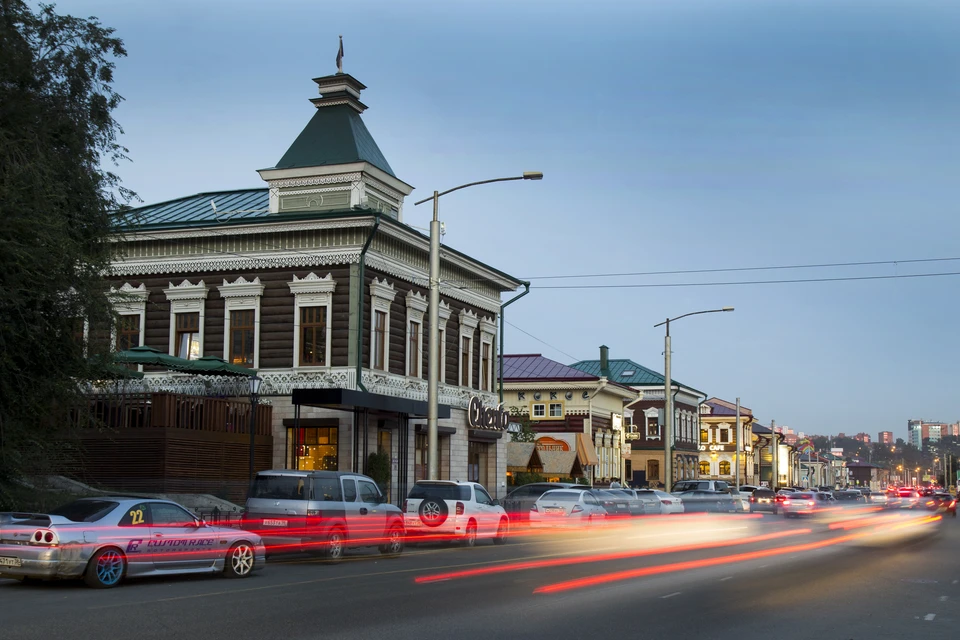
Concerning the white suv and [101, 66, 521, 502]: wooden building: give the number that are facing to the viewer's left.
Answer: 0

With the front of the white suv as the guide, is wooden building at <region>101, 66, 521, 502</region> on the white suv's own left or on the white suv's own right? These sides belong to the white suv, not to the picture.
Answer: on the white suv's own left

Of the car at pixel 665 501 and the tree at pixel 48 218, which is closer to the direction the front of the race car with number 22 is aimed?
the car

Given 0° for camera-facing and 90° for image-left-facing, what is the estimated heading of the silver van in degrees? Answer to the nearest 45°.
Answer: approximately 225°

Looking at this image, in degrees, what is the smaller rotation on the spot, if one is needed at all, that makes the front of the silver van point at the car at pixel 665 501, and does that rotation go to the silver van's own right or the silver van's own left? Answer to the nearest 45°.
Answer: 0° — it already faces it

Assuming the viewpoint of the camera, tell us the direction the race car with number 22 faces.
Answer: facing away from the viewer and to the right of the viewer

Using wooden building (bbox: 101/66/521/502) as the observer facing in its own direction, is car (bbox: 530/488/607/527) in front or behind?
in front

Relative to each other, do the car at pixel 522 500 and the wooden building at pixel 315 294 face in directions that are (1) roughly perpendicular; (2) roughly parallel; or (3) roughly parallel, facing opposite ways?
roughly perpendicular

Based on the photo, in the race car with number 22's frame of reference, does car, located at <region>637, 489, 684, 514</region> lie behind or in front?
in front

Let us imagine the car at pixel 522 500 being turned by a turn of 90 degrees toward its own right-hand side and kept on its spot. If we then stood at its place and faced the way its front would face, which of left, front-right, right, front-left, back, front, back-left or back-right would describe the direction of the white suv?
front-right

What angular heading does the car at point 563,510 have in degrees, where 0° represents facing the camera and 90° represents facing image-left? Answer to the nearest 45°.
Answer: approximately 225°

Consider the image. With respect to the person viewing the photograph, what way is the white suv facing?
facing away from the viewer and to the right of the viewer

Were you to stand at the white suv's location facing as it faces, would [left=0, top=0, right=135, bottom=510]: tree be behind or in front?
behind
